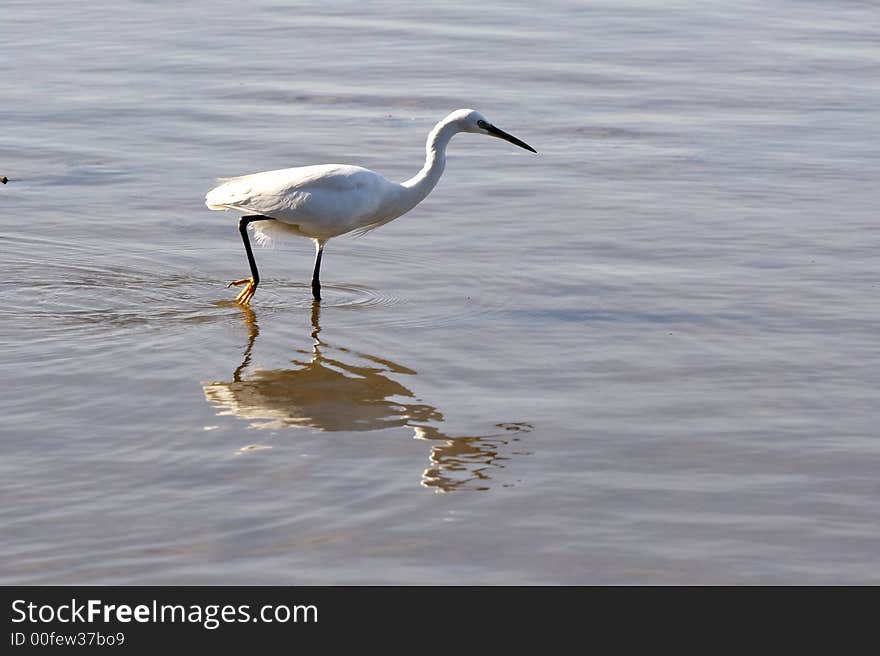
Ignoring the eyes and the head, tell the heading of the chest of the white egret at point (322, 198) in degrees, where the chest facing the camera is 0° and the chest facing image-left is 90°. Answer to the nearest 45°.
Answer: approximately 270°
